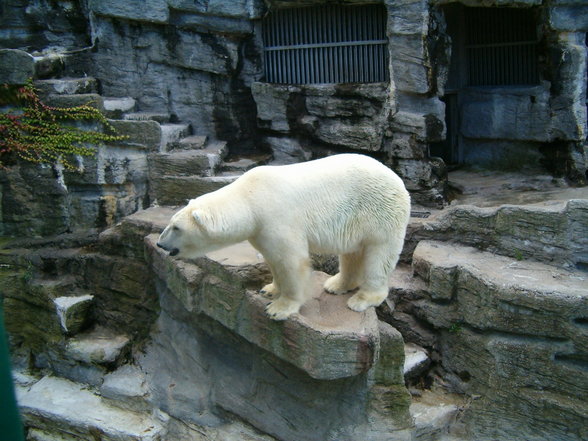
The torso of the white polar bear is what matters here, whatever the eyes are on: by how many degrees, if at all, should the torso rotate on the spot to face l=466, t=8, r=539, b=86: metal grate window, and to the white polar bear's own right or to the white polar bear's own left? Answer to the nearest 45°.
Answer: approximately 135° to the white polar bear's own right

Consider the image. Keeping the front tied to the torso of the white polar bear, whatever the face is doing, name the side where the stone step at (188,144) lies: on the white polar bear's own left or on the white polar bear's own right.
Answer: on the white polar bear's own right

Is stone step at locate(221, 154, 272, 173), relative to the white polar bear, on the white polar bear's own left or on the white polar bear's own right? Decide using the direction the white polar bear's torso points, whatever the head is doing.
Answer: on the white polar bear's own right

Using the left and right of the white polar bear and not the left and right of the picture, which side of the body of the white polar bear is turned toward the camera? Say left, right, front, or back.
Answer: left

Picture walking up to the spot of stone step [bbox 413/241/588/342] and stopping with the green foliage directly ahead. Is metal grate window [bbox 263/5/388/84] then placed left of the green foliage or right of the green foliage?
right

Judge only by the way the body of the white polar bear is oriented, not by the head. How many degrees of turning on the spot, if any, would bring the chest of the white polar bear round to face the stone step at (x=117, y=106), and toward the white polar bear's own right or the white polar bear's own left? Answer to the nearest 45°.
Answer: approximately 45° to the white polar bear's own right

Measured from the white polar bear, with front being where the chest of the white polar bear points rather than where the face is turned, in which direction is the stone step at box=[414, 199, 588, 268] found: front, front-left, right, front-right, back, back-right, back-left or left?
back-right
